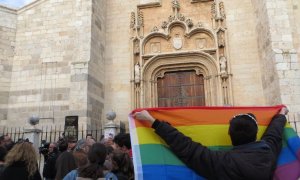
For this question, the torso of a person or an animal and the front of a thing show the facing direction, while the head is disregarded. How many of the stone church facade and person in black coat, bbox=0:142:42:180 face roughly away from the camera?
1

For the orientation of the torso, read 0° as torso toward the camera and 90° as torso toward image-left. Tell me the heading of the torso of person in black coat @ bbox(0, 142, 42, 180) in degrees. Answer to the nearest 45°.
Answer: approximately 180°

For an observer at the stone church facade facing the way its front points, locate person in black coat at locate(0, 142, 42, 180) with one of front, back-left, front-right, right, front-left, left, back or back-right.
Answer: front

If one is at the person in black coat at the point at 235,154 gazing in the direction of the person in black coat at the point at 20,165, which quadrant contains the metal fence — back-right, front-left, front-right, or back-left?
front-right

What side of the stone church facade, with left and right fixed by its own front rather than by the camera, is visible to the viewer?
front

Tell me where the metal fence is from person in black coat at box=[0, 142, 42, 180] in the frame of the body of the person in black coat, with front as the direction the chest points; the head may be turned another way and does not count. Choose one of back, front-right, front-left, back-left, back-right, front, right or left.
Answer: front

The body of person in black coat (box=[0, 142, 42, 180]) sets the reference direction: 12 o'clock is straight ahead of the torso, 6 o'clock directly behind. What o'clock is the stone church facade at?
The stone church facade is roughly at 1 o'clock from the person in black coat.

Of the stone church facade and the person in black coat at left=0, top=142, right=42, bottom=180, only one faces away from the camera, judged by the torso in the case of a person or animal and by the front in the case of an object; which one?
the person in black coat

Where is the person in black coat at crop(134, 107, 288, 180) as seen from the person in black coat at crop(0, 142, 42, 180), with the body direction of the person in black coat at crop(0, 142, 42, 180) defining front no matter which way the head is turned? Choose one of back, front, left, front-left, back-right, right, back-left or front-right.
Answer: back-right

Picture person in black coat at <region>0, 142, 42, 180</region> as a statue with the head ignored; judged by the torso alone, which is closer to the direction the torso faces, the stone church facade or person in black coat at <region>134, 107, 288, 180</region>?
the stone church facade

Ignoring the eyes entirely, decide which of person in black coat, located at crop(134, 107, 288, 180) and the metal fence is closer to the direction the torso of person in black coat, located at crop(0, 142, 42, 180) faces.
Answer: the metal fence

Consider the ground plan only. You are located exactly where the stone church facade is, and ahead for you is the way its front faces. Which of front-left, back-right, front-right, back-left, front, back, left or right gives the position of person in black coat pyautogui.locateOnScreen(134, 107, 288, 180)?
front

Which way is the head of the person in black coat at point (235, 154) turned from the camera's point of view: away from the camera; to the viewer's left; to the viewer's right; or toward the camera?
away from the camera
